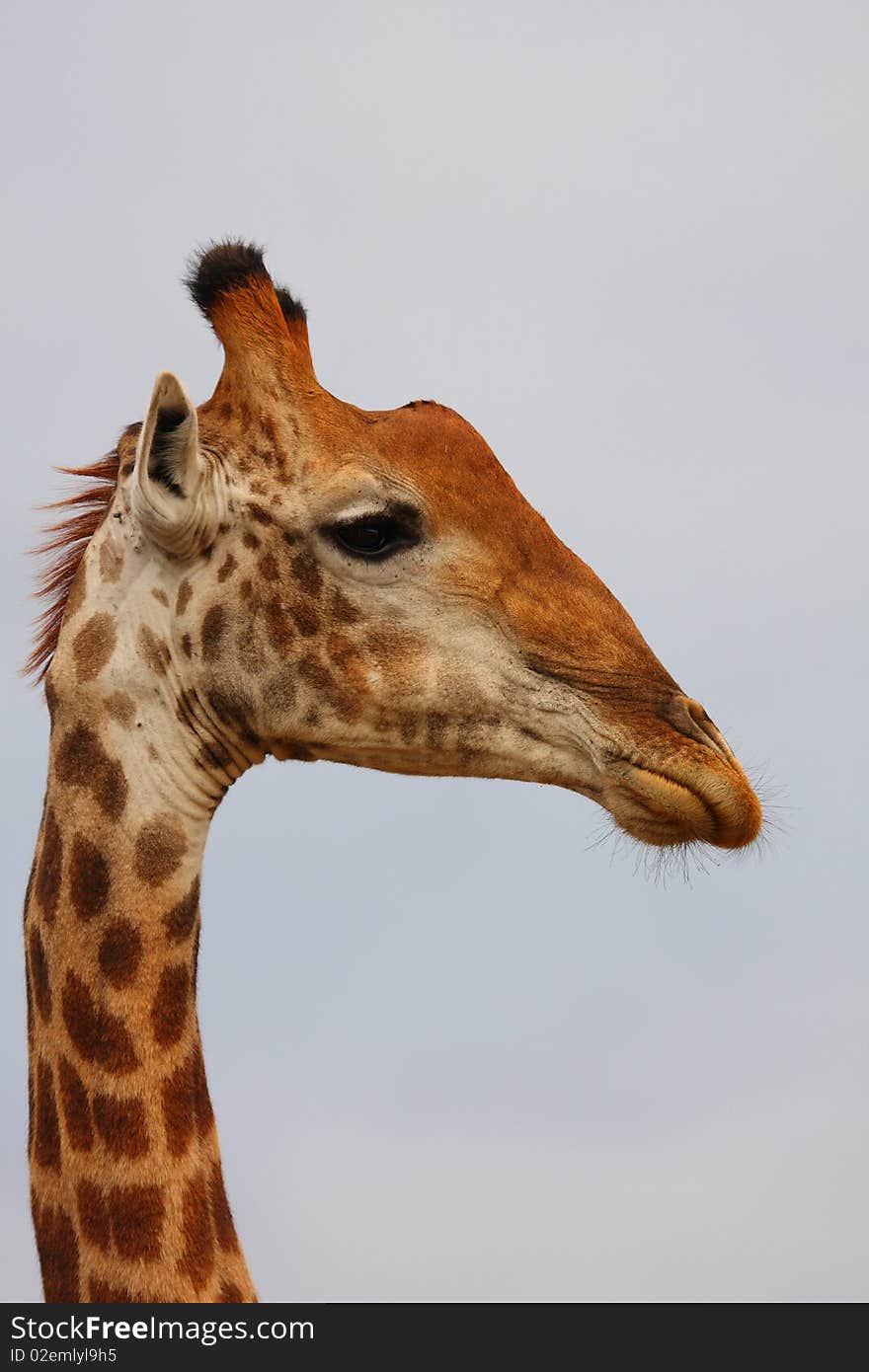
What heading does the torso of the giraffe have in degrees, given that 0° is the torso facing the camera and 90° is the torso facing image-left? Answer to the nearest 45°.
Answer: approximately 270°
